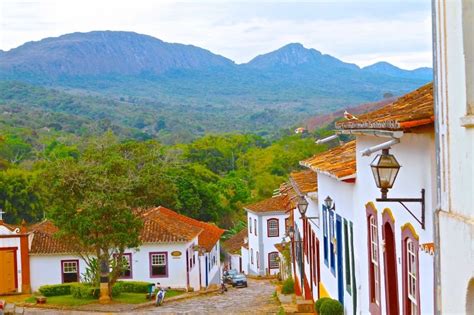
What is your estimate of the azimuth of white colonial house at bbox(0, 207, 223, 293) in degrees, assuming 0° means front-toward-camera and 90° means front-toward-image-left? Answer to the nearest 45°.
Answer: approximately 0°

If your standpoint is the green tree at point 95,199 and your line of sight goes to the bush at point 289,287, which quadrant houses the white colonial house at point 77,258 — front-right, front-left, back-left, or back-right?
back-left

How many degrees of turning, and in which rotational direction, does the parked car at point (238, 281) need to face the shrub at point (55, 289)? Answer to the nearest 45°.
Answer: approximately 45° to its right

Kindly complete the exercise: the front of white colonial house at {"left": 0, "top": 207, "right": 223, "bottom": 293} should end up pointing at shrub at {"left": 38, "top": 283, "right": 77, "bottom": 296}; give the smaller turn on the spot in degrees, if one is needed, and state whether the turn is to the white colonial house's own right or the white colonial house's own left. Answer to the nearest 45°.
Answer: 0° — it already faces it

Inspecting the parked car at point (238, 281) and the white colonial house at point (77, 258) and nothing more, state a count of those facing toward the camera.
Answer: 2

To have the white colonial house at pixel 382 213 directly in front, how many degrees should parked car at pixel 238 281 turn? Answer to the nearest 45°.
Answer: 0° — it already faces it

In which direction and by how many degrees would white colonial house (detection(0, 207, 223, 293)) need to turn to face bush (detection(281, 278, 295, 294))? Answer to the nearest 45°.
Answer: approximately 45° to its left
